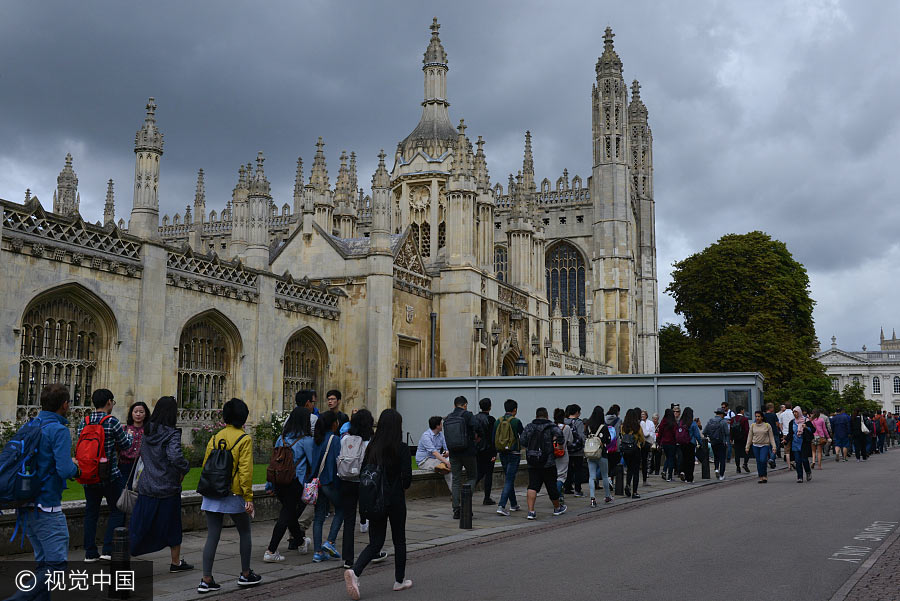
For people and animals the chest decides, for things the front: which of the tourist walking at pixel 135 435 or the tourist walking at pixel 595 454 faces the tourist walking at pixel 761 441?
the tourist walking at pixel 595 454

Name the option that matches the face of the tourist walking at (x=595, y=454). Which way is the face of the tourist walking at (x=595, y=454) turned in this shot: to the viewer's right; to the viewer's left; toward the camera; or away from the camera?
away from the camera

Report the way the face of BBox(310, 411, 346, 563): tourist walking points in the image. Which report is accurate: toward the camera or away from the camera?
away from the camera

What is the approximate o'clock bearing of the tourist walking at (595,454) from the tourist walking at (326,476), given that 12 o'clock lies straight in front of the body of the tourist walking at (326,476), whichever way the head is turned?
the tourist walking at (595,454) is roughly at 12 o'clock from the tourist walking at (326,476).

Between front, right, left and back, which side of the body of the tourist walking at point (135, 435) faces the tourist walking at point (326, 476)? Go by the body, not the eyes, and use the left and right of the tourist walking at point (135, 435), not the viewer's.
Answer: left

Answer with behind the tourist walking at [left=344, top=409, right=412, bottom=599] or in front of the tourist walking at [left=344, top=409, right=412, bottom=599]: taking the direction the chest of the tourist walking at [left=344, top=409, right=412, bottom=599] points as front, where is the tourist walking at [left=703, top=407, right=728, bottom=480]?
in front

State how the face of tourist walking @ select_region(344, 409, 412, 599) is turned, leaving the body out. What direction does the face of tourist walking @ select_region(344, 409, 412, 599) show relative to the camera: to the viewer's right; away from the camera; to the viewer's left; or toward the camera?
away from the camera

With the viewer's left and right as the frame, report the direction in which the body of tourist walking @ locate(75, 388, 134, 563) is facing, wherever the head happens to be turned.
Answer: facing away from the viewer and to the right of the viewer

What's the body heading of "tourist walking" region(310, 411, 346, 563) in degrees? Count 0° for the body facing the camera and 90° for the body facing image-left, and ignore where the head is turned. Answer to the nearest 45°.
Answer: approximately 225°

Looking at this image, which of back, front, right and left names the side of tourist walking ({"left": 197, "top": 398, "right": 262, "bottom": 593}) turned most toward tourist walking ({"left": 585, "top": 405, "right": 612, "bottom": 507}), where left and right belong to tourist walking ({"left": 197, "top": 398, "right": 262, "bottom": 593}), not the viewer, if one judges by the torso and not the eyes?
front

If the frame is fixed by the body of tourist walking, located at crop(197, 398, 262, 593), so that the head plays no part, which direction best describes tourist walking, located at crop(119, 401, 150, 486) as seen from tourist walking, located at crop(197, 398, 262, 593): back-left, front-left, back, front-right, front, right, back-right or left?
left
